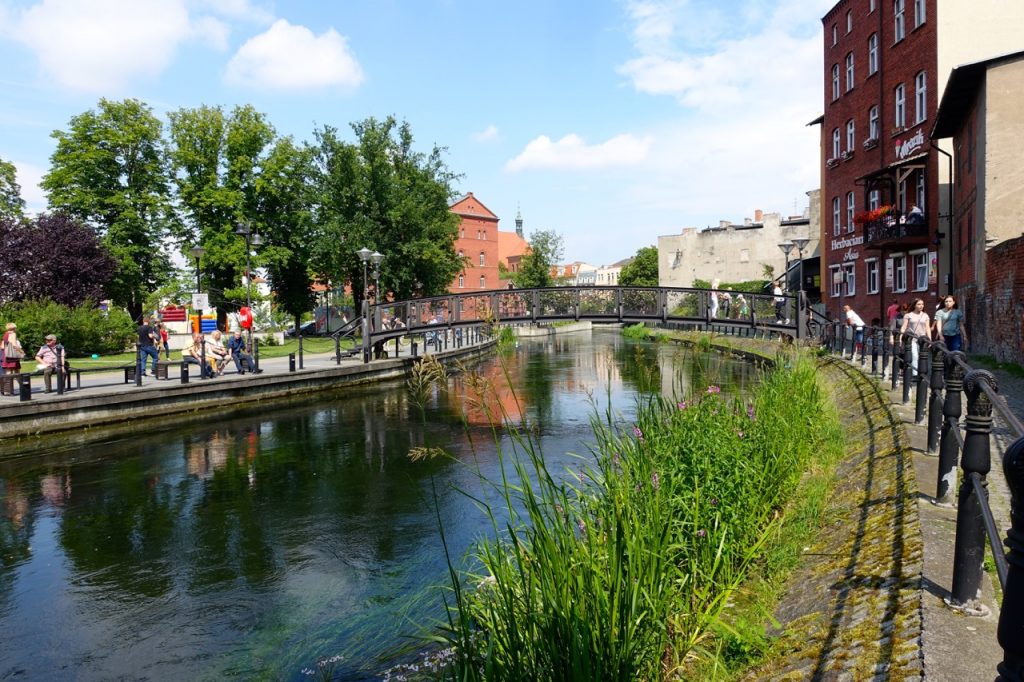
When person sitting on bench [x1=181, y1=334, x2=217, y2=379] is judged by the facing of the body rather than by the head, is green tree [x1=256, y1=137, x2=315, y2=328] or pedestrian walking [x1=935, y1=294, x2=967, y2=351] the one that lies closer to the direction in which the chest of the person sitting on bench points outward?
the pedestrian walking

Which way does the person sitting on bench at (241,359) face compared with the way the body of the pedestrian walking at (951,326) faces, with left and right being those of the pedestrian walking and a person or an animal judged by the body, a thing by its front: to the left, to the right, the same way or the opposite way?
to the left

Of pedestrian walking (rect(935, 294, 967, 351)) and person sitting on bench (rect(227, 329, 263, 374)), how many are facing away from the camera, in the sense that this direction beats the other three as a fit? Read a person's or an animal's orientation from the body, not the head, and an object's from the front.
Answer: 0

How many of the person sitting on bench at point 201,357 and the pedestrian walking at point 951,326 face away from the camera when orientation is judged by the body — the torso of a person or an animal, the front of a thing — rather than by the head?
0

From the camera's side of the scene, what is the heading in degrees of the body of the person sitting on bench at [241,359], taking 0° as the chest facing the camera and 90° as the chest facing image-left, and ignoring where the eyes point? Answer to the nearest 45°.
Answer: approximately 315°

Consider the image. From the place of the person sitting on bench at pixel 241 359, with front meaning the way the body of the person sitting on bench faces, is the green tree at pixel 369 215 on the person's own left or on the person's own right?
on the person's own left

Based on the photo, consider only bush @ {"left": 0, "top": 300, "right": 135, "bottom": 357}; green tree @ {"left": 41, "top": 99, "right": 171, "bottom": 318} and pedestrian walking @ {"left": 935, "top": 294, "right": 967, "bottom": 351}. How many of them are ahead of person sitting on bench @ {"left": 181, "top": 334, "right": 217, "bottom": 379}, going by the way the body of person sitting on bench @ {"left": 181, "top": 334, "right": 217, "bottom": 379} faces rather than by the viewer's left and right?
1

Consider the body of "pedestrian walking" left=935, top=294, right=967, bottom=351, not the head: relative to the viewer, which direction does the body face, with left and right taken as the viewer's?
facing the viewer

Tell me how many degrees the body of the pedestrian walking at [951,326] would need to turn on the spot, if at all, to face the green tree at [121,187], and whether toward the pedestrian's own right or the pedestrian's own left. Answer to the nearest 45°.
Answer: approximately 90° to the pedestrian's own right

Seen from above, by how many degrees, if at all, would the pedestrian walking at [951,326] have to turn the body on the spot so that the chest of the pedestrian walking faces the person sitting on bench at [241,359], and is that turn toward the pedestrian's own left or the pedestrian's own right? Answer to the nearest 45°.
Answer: approximately 90° to the pedestrian's own right

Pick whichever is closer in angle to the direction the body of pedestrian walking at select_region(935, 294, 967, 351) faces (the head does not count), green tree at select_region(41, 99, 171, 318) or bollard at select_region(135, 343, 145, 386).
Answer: the bollard

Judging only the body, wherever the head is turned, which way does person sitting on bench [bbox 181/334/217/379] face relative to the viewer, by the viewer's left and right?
facing the viewer and to the right of the viewer

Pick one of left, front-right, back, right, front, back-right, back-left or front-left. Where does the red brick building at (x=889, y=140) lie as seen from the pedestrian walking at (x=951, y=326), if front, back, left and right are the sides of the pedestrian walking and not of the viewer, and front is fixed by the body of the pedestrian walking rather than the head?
back

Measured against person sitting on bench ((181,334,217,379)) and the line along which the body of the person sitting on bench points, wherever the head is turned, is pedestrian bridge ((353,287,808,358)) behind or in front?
in front

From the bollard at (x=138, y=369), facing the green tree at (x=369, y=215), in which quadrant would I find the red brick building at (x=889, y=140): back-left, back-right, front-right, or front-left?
front-right
